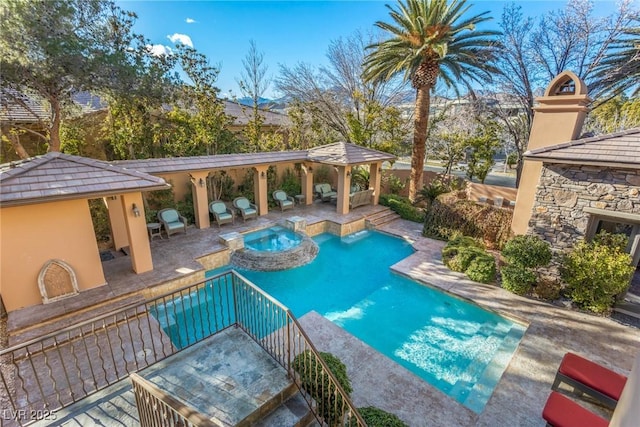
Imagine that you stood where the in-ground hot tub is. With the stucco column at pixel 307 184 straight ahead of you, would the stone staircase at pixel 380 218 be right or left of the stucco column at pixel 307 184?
right

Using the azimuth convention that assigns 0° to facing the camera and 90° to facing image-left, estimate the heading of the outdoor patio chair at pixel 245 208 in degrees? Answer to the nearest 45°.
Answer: approximately 315°

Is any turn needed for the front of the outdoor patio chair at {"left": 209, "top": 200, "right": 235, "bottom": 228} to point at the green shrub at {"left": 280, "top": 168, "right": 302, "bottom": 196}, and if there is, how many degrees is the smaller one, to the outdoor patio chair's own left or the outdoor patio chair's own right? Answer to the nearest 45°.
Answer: approximately 90° to the outdoor patio chair's own left

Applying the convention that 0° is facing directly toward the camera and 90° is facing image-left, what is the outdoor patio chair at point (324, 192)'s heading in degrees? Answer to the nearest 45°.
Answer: approximately 315°

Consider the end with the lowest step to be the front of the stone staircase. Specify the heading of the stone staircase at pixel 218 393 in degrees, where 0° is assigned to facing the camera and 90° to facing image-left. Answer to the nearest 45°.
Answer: approximately 315°

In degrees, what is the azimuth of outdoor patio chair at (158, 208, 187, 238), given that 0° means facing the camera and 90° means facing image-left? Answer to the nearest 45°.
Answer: approximately 315°

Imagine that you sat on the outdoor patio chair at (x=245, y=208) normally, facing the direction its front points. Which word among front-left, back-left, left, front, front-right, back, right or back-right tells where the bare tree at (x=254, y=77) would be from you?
back-left
